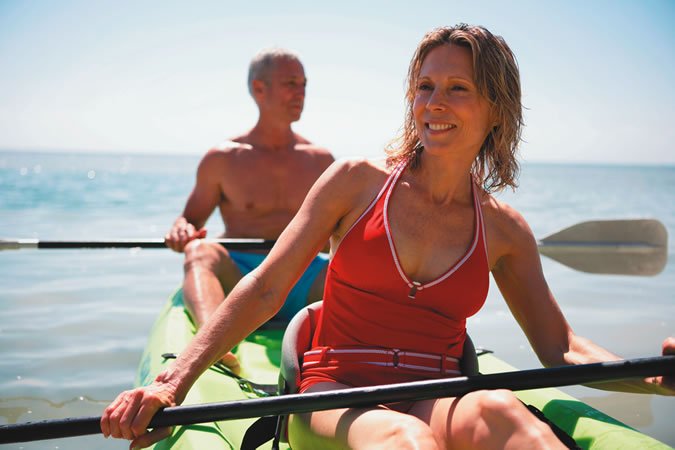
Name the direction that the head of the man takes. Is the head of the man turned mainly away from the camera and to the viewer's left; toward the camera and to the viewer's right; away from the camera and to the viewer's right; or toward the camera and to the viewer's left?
toward the camera and to the viewer's right

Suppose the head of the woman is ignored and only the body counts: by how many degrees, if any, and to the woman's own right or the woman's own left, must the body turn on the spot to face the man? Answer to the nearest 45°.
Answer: approximately 180°

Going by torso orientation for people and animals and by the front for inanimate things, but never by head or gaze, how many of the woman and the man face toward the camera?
2

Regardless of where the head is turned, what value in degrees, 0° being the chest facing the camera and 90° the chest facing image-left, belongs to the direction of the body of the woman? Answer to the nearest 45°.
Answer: approximately 0°

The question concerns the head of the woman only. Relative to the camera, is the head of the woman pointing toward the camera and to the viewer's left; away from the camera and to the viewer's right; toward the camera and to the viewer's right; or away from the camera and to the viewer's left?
toward the camera and to the viewer's left

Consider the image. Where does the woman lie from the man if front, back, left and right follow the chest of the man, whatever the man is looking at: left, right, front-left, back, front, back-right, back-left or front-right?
front

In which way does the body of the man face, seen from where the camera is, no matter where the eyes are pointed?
toward the camera
